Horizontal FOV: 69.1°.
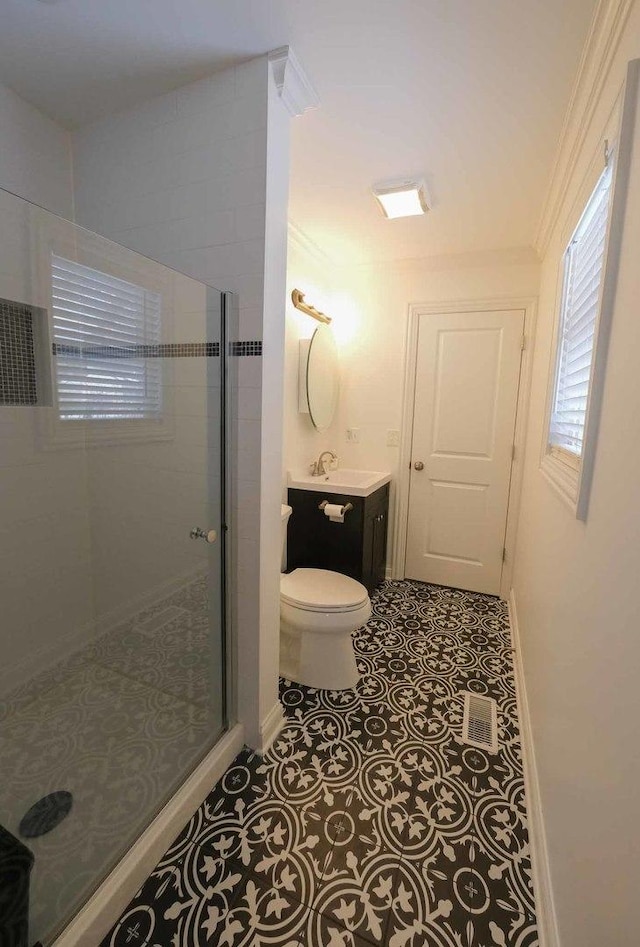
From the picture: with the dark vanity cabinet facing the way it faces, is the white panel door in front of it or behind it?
in front

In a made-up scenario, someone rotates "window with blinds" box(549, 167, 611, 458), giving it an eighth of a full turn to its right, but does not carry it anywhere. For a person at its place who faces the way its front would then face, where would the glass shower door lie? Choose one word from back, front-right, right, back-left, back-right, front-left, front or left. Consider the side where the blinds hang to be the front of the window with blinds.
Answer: left

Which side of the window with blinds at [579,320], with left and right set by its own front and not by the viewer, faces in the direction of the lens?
left

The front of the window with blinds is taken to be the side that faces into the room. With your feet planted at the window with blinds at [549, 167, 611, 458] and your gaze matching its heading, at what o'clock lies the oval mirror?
The oval mirror is roughly at 1 o'clock from the window with blinds.

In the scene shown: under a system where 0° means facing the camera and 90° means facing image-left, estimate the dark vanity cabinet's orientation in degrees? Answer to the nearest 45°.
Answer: approximately 270°
